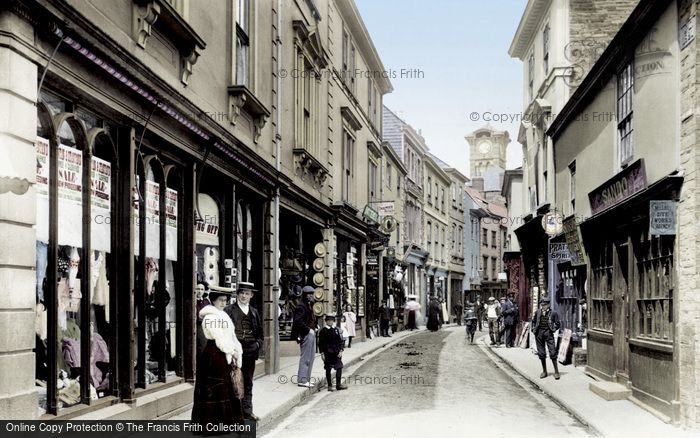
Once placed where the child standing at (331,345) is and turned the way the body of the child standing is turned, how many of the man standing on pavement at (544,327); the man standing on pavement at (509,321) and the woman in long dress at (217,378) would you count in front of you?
1

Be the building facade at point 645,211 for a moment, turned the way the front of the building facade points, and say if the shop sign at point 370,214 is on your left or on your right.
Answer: on your right

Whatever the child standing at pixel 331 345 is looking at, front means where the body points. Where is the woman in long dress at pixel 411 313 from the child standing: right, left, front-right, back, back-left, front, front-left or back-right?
back

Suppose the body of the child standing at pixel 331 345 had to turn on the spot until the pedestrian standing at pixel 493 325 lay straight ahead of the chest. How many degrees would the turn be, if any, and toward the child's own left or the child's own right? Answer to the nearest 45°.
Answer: approximately 180°

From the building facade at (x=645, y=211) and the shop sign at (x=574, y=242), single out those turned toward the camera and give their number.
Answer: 1

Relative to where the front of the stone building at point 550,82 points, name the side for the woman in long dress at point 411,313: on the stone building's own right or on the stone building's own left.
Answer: on the stone building's own right

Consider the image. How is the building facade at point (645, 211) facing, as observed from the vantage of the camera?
facing to the left of the viewer
